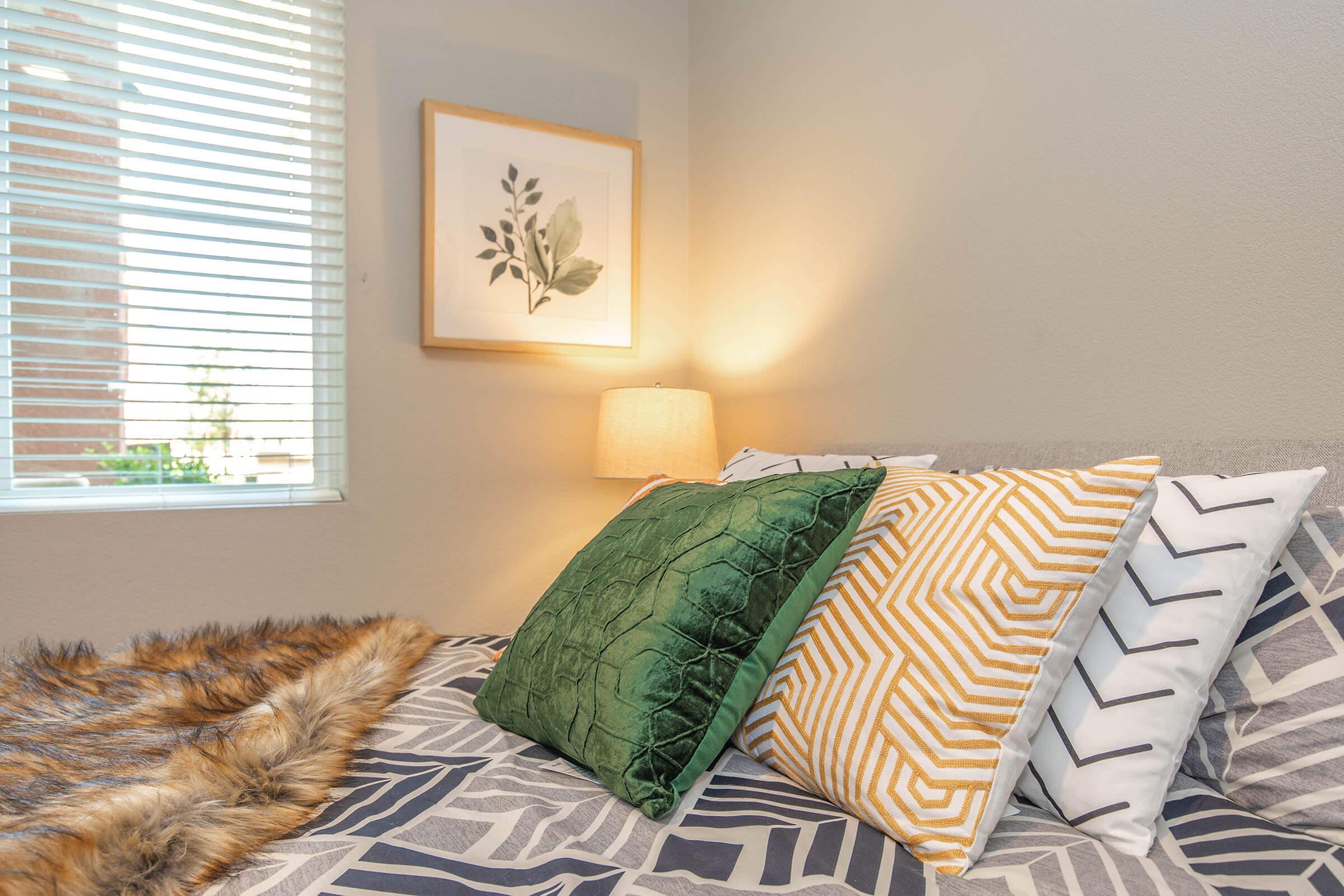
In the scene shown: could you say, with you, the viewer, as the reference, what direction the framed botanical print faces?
facing the viewer and to the right of the viewer

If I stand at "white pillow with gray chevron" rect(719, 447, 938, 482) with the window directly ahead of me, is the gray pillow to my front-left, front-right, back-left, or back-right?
back-left

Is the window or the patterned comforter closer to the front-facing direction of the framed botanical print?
the patterned comforter

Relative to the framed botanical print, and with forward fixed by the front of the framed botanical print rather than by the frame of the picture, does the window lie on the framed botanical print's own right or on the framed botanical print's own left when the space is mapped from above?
on the framed botanical print's own right

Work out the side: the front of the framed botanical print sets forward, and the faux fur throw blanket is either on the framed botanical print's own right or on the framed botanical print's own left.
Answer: on the framed botanical print's own right

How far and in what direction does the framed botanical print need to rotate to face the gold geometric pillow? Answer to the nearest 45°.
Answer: approximately 45° to its right

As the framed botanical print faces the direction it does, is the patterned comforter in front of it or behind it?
in front

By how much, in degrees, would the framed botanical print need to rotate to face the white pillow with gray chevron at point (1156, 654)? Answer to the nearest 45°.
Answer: approximately 45° to its right
